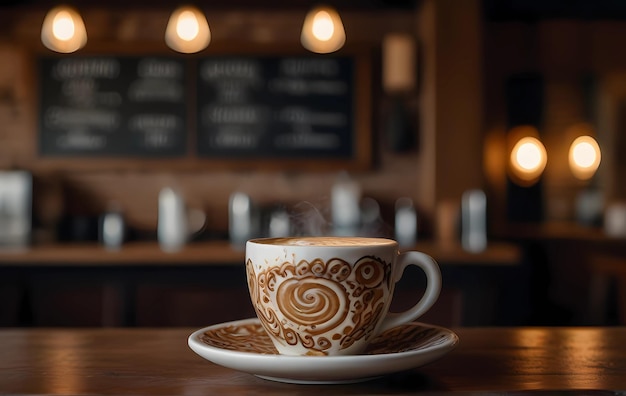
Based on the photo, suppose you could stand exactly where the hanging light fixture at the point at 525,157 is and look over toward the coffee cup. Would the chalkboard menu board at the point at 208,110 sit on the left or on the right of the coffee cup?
right

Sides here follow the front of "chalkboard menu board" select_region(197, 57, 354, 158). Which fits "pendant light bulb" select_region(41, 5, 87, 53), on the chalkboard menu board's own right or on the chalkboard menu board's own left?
on the chalkboard menu board's own right

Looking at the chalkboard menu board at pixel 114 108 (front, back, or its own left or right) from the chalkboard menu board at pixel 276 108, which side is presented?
left

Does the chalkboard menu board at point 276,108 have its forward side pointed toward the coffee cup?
yes

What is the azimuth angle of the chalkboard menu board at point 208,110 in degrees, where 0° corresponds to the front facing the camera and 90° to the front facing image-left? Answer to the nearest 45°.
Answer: approximately 0°

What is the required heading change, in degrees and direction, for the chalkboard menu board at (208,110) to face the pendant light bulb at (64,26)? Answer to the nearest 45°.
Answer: approximately 45° to its right

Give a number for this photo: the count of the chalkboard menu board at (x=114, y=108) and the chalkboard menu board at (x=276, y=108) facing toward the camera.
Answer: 2

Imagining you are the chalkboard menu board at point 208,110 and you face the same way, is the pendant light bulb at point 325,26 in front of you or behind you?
in front

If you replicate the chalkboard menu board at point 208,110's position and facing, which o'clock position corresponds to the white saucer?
The white saucer is roughly at 12 o'clock from the chalkboard menu board.

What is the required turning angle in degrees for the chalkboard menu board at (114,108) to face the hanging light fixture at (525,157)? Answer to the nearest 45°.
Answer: approximately 90° to its left
